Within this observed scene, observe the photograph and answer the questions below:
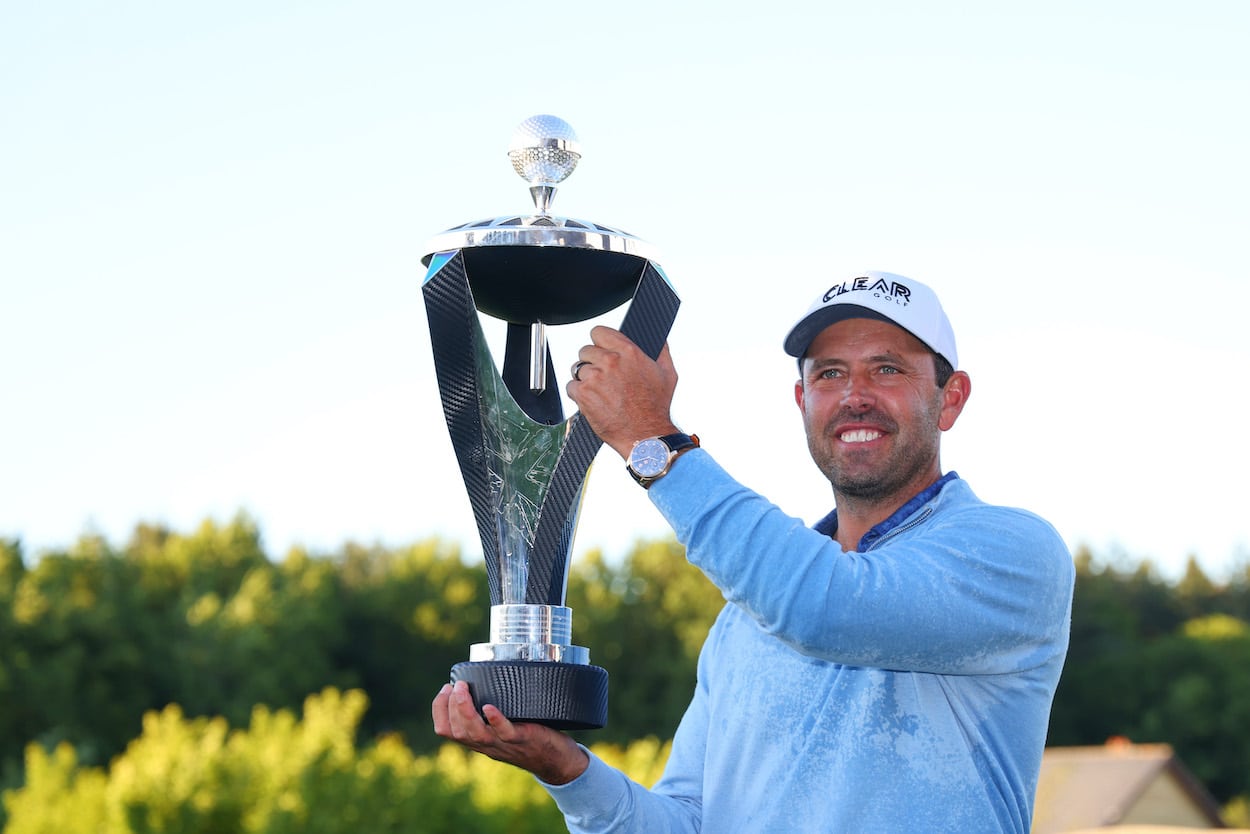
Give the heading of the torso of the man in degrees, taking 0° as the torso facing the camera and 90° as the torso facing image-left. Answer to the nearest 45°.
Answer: approximately 45°

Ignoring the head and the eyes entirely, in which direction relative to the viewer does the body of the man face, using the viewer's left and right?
facing the viewer and to the left of the viewer
